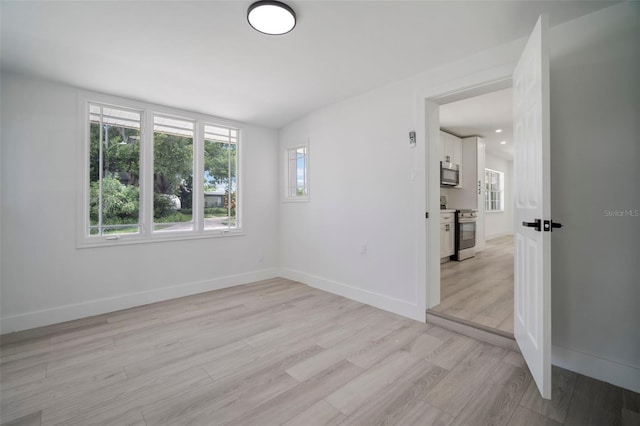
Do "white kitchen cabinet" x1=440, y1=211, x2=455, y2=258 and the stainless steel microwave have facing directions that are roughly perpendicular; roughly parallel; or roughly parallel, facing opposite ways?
roughly parallel

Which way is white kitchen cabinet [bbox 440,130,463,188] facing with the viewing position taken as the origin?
facing the viewer and to the right of the viewer

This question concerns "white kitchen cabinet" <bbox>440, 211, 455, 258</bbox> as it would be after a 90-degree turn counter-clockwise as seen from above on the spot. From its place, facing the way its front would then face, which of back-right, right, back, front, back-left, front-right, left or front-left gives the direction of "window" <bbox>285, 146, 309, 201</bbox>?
back

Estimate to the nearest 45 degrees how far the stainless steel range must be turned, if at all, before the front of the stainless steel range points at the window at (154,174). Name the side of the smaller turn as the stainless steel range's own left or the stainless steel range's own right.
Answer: approximately 90° to the stainless steel range's own right

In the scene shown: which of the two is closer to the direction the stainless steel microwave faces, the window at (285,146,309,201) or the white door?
the white door

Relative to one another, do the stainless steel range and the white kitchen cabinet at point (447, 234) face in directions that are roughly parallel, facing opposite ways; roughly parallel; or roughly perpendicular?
roughly parallel

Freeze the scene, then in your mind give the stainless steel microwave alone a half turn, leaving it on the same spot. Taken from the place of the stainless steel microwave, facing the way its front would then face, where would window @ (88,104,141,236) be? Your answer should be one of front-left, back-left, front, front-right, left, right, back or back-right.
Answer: left

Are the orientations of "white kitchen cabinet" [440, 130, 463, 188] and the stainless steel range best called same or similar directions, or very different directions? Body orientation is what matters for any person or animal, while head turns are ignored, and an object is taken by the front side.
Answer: same or similar directions

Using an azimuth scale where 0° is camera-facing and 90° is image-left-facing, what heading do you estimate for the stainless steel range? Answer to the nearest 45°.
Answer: approximately 315°

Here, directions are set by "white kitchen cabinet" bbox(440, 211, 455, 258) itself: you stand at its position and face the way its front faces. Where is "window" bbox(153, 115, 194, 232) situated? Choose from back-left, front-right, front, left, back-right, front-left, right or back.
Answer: right

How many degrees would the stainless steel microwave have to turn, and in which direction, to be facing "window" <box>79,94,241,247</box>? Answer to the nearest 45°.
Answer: approximately 90° to its right
